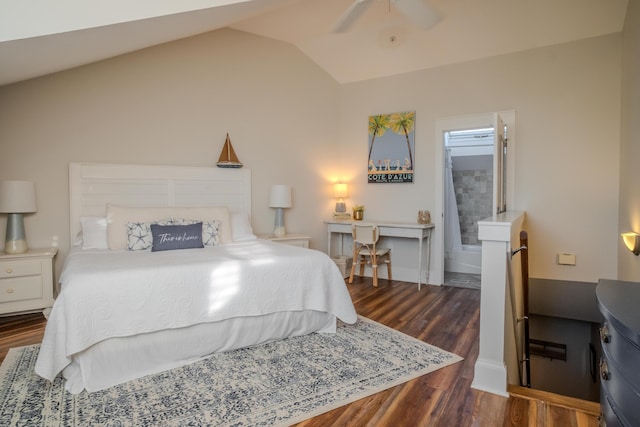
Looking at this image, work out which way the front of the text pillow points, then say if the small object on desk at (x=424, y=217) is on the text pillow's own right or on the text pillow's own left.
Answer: on the text pillow's own left

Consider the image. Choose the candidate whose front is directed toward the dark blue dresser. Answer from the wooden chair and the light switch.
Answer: the light switch

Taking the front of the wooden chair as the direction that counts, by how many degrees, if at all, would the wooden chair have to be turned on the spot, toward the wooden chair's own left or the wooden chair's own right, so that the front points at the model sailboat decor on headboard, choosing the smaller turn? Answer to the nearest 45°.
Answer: approximately 135° to the wooden chair's own left

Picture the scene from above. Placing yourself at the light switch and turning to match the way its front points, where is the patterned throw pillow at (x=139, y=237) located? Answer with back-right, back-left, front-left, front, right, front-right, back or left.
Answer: front-right

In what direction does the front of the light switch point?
toward the camera

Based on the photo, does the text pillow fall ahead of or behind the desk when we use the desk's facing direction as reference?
ahead

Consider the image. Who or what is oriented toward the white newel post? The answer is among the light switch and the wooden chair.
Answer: the light switch

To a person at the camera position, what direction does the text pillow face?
facing the viewer

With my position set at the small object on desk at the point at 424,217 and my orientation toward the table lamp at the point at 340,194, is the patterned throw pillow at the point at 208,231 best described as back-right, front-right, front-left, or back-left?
front-left

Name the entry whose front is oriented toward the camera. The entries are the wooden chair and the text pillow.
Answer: the text pillow

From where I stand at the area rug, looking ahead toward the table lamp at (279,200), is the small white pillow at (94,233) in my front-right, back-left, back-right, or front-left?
front-left

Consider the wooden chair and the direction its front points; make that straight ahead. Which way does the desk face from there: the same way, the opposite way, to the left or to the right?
the opposite way

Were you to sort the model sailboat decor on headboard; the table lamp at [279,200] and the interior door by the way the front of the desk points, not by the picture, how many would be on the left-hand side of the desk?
1

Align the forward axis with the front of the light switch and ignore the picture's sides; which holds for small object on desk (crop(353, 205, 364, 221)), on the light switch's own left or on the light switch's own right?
on the light switch's own right

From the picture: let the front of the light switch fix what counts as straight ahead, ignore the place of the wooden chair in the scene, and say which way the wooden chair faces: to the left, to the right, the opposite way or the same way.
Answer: the opposite way
